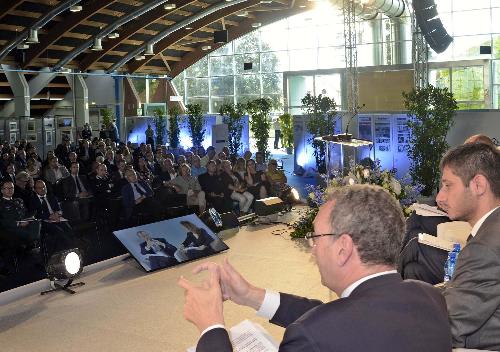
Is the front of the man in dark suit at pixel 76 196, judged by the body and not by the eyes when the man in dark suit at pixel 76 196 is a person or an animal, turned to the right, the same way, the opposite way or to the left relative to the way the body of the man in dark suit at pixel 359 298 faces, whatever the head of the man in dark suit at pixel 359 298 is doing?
the opposite way

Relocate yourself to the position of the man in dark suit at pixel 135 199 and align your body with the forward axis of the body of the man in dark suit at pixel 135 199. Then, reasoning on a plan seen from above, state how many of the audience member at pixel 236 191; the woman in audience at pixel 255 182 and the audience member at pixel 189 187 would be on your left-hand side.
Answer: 3

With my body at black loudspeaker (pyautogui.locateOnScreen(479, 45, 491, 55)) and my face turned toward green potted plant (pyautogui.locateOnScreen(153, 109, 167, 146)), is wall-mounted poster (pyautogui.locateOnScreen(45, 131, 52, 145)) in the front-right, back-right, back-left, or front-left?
front-left

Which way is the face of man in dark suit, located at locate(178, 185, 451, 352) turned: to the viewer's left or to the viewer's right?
to the viewer's left

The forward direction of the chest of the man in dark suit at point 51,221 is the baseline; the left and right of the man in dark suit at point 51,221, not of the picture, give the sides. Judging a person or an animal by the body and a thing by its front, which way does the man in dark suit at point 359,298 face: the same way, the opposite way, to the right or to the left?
the opposite way

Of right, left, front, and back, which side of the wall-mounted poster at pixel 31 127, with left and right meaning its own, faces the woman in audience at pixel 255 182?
front

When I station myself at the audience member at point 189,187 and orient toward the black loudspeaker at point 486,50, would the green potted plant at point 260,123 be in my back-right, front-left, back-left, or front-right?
front-left

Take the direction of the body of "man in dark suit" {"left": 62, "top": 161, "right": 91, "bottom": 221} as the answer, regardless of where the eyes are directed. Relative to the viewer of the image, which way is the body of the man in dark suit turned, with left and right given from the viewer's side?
facing the viewer and to the right of the viewer

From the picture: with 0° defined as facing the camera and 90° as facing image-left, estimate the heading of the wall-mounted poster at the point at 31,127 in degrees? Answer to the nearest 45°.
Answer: approximately 0°

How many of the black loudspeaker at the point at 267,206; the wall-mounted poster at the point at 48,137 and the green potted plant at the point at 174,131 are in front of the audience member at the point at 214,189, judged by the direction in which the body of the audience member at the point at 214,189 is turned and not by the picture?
1

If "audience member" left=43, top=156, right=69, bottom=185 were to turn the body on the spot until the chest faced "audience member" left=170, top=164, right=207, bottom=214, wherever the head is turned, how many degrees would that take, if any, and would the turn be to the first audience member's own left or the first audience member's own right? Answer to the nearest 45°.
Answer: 0° — they already face them

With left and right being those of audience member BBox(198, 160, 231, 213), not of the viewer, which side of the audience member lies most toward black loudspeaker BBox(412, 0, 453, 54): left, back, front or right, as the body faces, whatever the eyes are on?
left

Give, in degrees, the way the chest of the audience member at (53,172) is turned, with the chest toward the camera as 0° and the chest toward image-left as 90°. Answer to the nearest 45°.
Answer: approximately 315°

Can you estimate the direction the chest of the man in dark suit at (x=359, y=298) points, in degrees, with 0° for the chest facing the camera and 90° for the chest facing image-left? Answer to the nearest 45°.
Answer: approximately 135°

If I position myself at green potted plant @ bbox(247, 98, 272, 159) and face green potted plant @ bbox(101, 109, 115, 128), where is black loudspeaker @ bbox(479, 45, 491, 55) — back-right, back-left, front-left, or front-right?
back-right

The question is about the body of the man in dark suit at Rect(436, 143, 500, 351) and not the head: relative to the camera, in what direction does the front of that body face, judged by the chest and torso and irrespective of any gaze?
to the viewer's left

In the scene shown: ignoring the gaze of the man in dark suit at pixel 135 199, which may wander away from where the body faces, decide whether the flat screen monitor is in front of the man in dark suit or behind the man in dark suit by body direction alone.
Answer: in front

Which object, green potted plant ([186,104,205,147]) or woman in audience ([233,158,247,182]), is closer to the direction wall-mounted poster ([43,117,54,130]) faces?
the woman in audience
